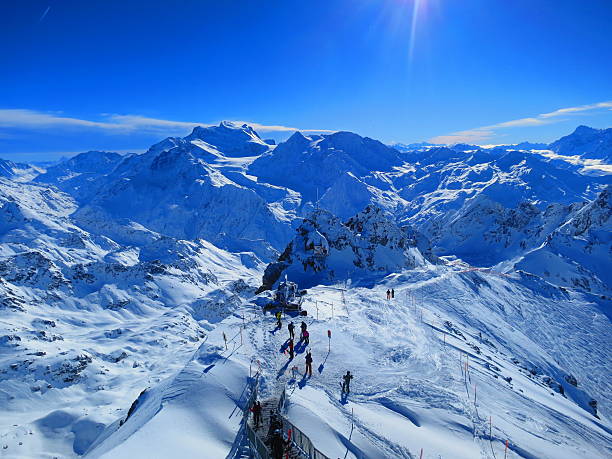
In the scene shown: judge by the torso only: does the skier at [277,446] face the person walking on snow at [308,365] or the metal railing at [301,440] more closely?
the person walking on snow

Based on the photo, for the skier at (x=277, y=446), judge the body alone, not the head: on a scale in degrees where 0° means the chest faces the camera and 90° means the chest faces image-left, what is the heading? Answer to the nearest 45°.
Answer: approximately 180°

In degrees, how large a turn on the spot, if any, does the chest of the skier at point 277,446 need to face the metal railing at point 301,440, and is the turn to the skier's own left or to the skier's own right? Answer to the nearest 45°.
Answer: approximately 45° to the skier's own right
